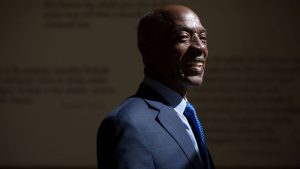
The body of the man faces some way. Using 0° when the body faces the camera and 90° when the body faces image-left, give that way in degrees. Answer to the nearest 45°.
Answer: approximately 315°
